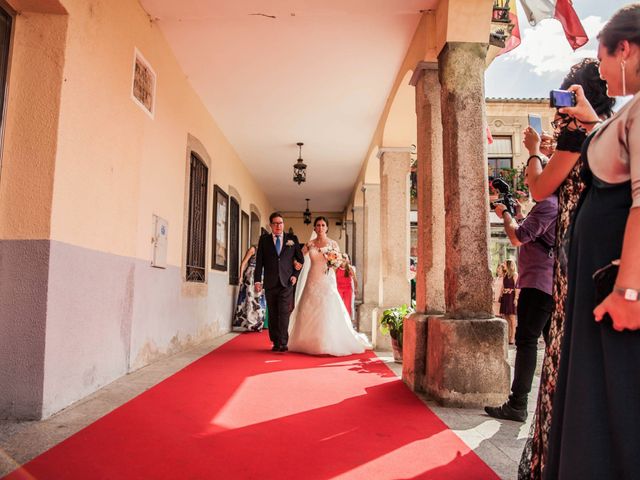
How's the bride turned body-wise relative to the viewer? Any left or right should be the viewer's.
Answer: facing the viewer

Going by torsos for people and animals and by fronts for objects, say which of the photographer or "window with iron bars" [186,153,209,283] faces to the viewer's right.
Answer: the window with iron bars

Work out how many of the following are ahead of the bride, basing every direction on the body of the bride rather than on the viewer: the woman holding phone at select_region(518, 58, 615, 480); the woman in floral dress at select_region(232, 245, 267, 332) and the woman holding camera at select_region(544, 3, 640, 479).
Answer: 2

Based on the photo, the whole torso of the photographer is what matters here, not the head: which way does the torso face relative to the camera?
to the viewer's left

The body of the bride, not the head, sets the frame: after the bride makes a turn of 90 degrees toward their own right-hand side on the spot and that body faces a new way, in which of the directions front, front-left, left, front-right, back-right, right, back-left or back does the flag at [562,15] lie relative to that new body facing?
back-left

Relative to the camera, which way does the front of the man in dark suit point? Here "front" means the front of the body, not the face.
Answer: toward the camera

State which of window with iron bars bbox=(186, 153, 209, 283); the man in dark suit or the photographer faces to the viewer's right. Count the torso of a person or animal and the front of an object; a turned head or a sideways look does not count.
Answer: the window with iron bars

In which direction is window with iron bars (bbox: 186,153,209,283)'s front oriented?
to the viewer's right

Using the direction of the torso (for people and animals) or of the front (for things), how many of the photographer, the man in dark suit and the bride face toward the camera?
2

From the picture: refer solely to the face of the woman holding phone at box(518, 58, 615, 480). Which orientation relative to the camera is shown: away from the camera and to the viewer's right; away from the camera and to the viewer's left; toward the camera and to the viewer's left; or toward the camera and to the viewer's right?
away from the camera and to the viewer's left

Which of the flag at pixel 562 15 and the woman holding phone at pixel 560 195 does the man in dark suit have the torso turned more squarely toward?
the woman holding phone

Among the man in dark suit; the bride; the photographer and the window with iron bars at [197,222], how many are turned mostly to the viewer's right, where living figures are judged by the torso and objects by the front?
1
